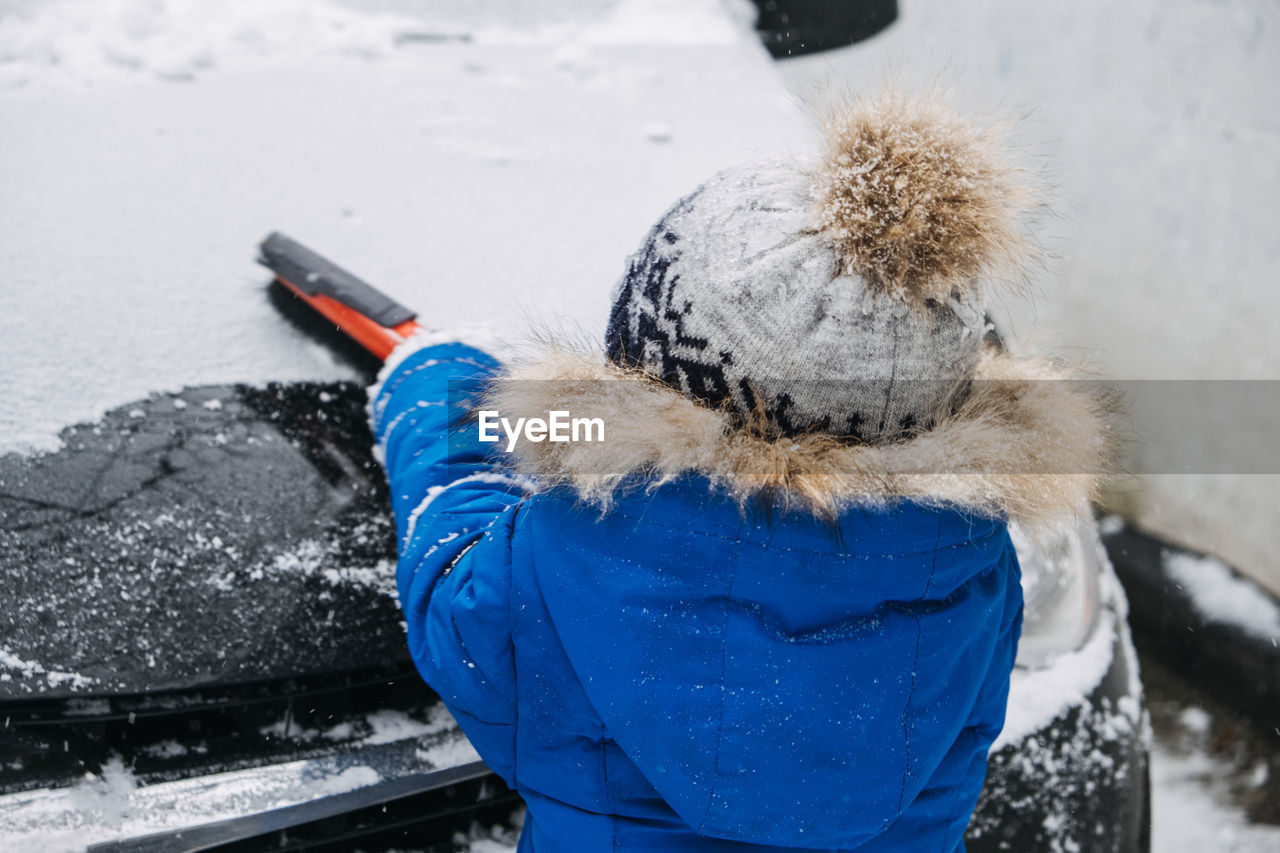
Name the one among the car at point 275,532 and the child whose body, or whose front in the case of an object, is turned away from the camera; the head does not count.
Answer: the child

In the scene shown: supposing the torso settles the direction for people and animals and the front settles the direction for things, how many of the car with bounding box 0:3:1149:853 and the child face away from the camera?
1

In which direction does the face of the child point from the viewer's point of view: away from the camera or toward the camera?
away from the camera

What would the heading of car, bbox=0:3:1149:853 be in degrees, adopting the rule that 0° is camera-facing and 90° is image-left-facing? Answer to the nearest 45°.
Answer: approximately 315°

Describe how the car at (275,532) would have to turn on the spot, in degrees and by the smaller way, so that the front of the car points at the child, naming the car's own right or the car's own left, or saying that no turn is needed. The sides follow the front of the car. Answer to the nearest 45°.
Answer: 0° — it already faces them

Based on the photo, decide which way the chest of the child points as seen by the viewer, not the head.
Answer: away from the camera
